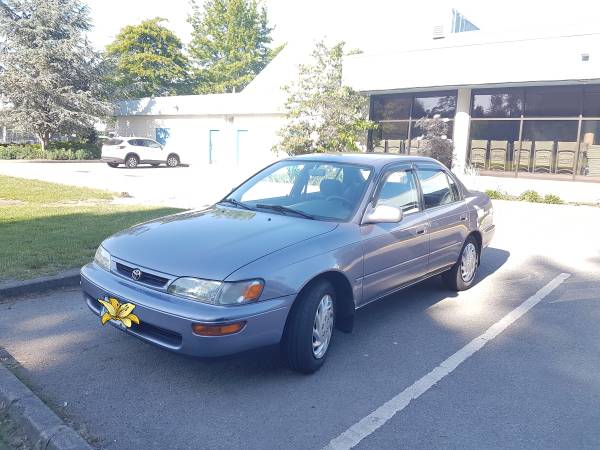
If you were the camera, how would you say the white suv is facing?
facing away from the viewer and to the right of the viewer

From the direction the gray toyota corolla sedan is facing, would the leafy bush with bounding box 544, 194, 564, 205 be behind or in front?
behind

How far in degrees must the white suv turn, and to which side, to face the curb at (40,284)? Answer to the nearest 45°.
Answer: approximately 135° to its right

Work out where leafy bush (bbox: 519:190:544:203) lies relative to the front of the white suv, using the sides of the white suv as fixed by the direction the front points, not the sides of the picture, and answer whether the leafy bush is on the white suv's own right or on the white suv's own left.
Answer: on the white suv's own right

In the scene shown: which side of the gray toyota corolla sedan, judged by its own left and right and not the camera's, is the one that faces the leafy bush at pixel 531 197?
back

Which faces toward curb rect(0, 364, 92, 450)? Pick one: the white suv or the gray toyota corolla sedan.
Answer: the gray toyota corolla sedan

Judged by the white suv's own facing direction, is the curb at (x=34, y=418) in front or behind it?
behind

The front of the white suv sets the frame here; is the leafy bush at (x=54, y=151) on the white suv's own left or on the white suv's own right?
on the white suv's own left

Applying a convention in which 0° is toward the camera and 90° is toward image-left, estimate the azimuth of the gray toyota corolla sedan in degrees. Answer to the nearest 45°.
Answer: approximately 45°

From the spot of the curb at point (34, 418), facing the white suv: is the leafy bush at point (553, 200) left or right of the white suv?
right
